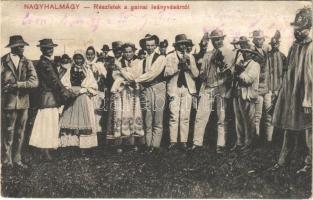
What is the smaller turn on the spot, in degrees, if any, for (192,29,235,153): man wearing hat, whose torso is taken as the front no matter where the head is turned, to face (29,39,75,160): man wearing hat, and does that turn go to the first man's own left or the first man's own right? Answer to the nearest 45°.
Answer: approximately 90° to the first man's own right

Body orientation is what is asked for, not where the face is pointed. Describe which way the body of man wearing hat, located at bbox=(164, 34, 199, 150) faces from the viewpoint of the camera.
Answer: toward the camera

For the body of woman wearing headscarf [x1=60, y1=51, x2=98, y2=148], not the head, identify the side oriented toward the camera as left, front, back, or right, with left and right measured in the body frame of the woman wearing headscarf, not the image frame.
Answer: front

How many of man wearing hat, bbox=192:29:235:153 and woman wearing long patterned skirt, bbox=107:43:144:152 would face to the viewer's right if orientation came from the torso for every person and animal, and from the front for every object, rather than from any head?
0

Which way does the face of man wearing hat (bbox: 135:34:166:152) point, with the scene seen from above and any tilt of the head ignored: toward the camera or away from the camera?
toward the camera

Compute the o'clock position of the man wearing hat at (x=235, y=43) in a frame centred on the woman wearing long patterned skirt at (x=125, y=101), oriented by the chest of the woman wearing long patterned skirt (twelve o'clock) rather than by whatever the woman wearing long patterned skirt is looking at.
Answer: The man wearing hat is roughly at 9 o'clock from the woman wearing long patterned skirt.

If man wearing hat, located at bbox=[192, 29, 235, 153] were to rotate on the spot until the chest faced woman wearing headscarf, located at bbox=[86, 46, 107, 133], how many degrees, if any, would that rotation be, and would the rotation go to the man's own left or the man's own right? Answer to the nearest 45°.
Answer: approximately 90° to the man's own right

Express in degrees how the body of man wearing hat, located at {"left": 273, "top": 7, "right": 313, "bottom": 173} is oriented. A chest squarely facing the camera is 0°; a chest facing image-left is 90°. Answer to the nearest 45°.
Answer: approximately 45°

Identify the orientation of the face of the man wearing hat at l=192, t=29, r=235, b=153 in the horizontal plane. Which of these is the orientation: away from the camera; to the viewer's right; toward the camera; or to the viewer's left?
toward the camera

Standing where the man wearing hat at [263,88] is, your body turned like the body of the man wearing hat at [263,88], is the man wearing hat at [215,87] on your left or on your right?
on your right

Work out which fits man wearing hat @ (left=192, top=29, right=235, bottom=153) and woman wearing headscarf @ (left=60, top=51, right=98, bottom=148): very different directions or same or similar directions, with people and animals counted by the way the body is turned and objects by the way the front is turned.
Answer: same or similar directions

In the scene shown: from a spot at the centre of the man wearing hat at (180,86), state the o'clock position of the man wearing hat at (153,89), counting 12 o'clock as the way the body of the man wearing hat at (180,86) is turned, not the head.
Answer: the man wearing hat at (153,89) is roughly at 3 o'clock from the man wearing hat at (180,86).

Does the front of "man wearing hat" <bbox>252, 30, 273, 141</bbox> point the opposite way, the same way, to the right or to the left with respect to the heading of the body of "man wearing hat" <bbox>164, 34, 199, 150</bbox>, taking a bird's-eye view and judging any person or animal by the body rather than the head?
the same way
